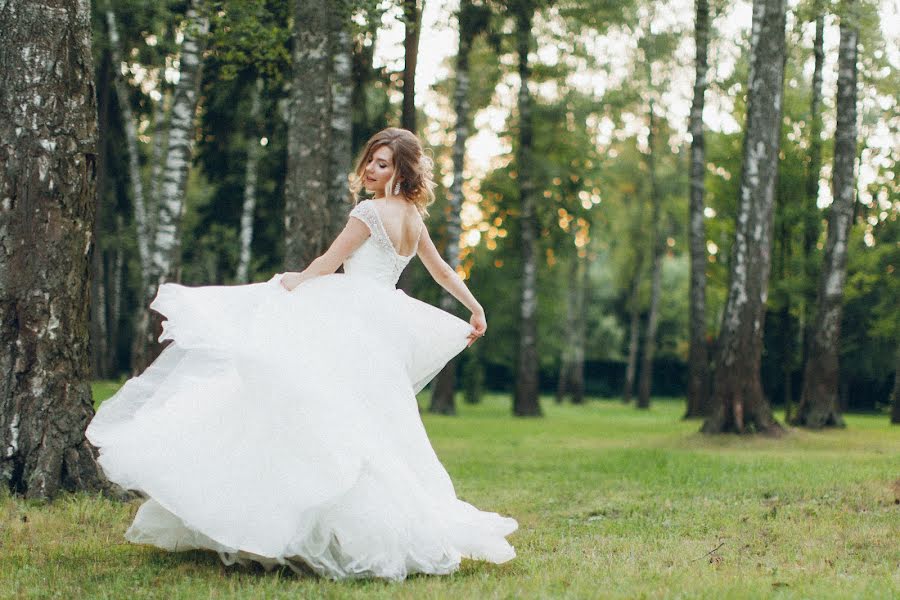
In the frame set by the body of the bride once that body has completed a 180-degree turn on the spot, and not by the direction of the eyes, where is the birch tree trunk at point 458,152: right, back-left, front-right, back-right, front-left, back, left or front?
back-left

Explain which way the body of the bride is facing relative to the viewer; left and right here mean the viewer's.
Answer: facing away from the viewer and to the left of the viewer

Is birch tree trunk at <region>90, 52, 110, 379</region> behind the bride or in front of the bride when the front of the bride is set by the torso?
in front

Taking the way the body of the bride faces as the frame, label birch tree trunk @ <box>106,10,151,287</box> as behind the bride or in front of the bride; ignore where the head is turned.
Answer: in front

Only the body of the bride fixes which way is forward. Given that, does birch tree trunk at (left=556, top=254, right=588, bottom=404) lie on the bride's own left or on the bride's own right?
on the bride's own right

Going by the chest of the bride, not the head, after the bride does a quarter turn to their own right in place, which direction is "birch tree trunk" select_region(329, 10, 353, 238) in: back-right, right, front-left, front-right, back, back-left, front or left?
front-left

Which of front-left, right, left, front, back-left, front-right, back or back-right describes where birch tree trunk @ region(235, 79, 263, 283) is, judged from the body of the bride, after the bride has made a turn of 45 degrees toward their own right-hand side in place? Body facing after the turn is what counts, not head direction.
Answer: front

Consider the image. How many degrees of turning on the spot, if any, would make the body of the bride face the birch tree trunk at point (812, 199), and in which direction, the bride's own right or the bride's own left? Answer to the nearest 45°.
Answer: approximately 90° to the bride's own right

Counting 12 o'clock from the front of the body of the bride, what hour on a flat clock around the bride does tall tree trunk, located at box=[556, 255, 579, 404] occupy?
The tall tree trunk is roughly at 2 o'clock from the bride.
